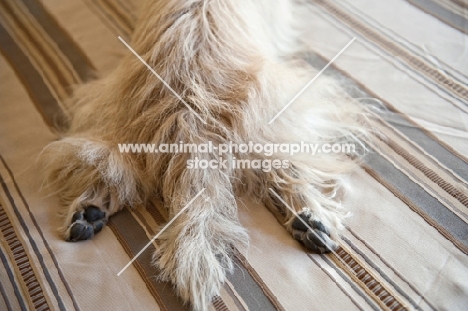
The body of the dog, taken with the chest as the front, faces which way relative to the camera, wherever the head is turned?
away from the camera
